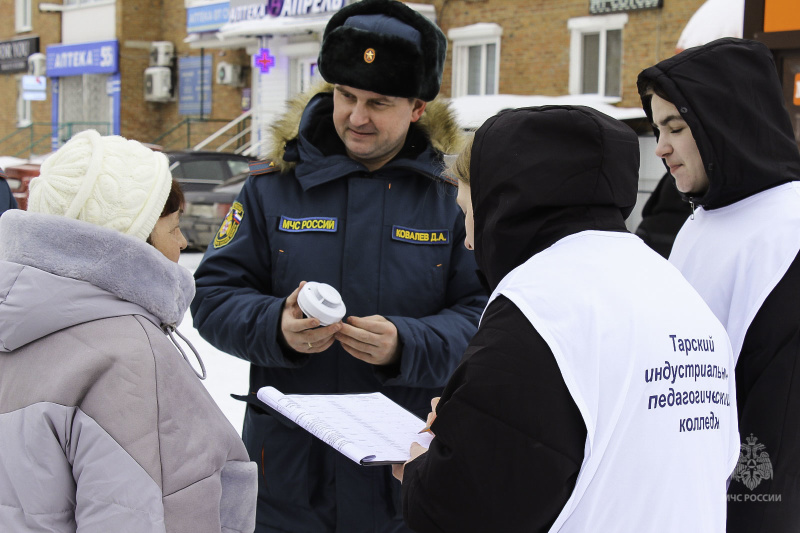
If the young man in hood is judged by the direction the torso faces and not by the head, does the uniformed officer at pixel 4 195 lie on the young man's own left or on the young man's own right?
on the young man's own right

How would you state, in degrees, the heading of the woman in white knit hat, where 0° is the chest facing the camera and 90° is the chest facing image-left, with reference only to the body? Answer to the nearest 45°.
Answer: approximately 225°

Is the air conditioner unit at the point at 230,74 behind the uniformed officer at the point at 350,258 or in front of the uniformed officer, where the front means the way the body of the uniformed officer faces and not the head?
behind

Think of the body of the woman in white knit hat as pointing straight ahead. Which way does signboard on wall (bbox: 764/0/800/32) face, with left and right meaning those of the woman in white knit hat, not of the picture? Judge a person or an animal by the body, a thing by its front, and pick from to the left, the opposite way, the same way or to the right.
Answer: the opposite way

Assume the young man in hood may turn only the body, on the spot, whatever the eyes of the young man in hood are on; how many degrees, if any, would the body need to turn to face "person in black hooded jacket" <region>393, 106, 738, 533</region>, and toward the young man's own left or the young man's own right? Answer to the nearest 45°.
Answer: approximately 45° to the young man's own left

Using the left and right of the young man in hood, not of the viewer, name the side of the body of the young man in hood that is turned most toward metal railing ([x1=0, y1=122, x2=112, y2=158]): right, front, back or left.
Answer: right

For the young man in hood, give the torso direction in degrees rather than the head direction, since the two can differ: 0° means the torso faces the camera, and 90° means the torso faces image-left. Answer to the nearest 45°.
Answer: approximately 45°

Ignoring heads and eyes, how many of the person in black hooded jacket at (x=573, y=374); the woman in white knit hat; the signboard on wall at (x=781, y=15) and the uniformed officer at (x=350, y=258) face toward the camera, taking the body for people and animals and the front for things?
2

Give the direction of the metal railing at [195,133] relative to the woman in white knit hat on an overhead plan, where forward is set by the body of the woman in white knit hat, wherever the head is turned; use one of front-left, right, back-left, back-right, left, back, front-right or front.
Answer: front-left

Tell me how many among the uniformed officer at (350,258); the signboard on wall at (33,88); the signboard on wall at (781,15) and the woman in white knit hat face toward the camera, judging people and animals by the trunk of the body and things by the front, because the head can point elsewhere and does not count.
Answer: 3

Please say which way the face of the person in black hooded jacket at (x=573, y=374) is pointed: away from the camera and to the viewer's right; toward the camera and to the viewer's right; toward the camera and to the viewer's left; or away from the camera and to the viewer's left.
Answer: away from the camera and to the viewer's left

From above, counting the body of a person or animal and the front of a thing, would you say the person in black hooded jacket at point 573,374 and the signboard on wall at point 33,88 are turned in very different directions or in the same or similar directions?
very different directions

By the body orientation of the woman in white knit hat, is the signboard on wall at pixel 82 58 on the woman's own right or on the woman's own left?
on the woman's own left
